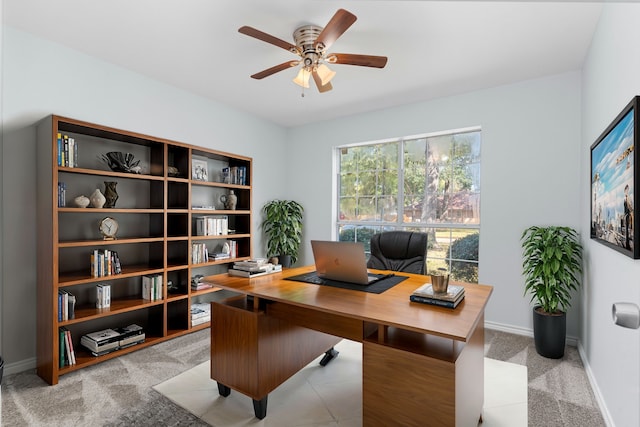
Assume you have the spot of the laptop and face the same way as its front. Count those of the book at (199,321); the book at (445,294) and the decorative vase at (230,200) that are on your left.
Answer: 2

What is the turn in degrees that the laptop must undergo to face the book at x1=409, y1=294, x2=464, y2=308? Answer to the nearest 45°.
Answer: approximately 90° to its right

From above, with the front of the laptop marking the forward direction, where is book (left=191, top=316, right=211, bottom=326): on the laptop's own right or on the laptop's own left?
on the laptop's own left

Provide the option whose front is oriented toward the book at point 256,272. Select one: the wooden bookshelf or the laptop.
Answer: the wooden bookshelf

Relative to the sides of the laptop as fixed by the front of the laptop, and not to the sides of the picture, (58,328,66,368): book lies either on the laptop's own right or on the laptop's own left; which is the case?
on the laptop's own left

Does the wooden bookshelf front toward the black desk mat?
yes

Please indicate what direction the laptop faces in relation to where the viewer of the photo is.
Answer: facing away from the viewer and to the right of the viewer

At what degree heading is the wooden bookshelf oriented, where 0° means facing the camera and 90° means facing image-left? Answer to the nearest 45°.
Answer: approximately 315°

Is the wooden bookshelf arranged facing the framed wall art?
yes

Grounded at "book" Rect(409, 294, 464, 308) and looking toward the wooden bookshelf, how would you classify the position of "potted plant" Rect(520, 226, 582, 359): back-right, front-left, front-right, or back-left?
back-right

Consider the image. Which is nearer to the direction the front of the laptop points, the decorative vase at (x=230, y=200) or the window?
the window
